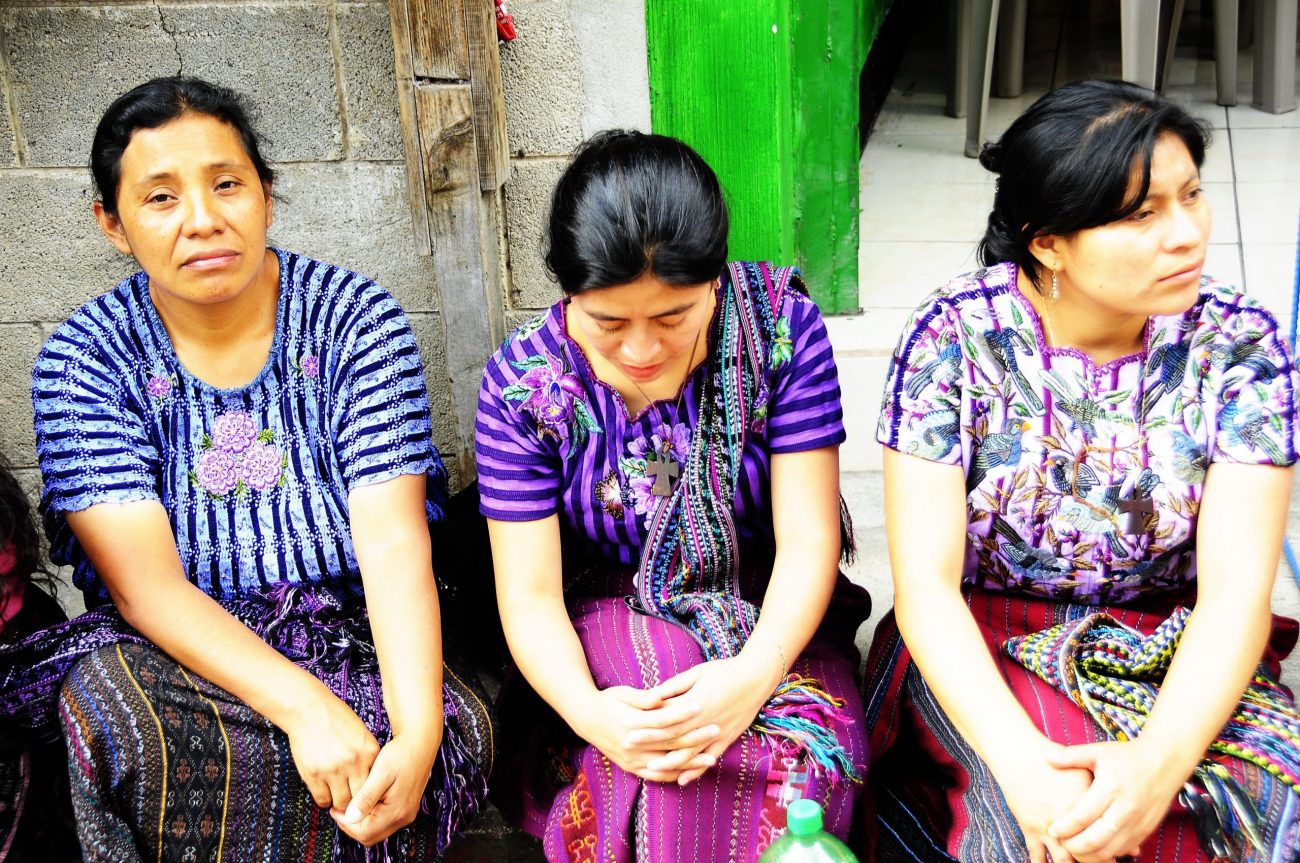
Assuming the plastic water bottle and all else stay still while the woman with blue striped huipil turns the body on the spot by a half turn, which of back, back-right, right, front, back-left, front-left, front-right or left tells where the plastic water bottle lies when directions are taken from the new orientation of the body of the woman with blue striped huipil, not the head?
back-right

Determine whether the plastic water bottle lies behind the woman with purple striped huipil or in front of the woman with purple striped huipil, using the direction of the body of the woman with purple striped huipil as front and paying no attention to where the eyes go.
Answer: in front

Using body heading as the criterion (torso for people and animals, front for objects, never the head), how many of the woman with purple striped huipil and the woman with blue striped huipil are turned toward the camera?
2

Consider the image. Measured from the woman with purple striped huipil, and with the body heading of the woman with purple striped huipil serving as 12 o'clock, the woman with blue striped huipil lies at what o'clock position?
The woman with blue striped huipil is roughly at 3 o'clock from the woman with purple striped huipil.

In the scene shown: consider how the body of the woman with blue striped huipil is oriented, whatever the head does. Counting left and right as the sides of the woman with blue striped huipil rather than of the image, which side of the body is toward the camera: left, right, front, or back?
front

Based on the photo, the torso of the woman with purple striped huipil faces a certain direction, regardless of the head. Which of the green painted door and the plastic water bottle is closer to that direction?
the plastic water bottle

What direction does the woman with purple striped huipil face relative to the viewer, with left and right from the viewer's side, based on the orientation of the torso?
facing the viewer

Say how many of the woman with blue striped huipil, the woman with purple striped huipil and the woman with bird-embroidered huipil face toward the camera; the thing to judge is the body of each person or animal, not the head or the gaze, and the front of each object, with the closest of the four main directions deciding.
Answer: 3

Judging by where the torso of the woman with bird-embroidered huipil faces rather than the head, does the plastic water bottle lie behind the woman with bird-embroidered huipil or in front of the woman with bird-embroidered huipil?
in front
